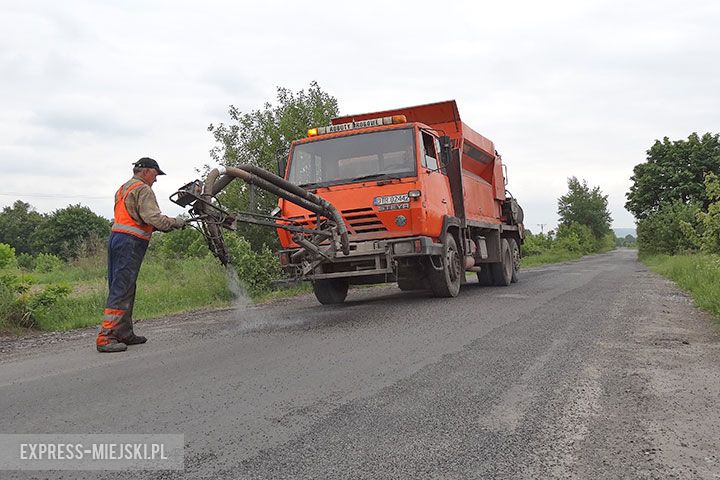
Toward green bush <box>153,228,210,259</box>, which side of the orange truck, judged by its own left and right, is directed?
right

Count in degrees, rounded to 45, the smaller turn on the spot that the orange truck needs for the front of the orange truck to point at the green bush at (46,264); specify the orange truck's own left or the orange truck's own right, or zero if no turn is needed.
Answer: approximately 90° to the orange truck's own right

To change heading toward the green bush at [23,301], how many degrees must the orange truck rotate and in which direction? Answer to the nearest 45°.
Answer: approximately 45° to its right

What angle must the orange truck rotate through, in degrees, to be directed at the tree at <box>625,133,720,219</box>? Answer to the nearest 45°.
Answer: approximately 180°

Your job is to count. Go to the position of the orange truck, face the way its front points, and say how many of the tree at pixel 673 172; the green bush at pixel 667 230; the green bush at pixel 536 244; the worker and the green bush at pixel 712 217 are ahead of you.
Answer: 1

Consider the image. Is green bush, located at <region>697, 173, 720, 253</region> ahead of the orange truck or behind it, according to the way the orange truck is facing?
behind

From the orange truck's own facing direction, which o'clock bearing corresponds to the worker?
The worker is roughly at 12 o'clock from the orange truck.

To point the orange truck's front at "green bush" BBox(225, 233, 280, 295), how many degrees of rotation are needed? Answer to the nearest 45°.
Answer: approximately 90° to its right

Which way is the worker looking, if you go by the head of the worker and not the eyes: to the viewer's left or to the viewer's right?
to the viewer's right

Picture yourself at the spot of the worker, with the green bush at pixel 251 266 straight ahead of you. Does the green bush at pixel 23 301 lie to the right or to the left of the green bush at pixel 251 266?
left

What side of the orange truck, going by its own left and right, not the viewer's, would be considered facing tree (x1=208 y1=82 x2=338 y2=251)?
right

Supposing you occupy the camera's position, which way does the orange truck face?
facing the viewer and to the left of the viewer
